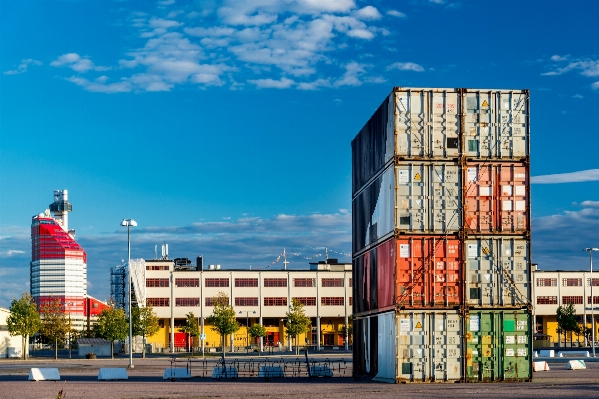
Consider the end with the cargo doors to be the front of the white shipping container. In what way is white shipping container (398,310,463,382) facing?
toward the camera

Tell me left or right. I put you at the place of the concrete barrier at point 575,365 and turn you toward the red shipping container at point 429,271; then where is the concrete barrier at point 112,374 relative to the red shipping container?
right

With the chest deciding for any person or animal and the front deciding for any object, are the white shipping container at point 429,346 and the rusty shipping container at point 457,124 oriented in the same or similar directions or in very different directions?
same or similar directions

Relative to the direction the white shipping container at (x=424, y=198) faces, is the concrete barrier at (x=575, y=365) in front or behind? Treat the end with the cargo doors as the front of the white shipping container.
behind

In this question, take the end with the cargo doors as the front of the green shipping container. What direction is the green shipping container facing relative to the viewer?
toward the camera

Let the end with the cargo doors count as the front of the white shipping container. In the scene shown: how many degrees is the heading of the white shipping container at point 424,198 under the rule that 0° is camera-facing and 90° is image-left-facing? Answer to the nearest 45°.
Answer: approximately 0°

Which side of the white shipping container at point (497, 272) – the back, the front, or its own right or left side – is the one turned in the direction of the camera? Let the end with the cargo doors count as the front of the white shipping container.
front
